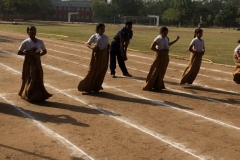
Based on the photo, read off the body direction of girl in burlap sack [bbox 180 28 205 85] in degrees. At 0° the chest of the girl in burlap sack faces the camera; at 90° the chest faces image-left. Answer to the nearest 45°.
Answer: approximately 315°

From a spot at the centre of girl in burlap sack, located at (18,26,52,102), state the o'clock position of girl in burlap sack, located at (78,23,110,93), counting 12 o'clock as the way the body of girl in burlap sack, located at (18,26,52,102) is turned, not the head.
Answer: girl in burlap sack, located at (78,23,110,93) is roughly at 8 o'clock from girl in burlap sack, located at (18,26,52,102).

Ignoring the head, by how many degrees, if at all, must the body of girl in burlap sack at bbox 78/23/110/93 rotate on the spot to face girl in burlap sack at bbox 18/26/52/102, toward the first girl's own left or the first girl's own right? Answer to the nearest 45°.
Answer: approximately 90° to the first girl's own right

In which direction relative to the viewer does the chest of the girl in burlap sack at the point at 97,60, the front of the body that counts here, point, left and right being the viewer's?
facing the viewer and to the right of the viewer

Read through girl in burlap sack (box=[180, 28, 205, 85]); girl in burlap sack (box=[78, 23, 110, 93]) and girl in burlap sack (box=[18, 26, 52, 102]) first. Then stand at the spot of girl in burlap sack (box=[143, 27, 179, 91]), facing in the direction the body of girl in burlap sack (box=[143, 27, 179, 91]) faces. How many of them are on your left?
1

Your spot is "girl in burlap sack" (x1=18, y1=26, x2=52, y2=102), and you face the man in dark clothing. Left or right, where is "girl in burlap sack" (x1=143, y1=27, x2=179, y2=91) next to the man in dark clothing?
right

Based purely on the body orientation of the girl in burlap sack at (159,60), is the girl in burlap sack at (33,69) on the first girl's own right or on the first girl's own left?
on the first girl's own right
